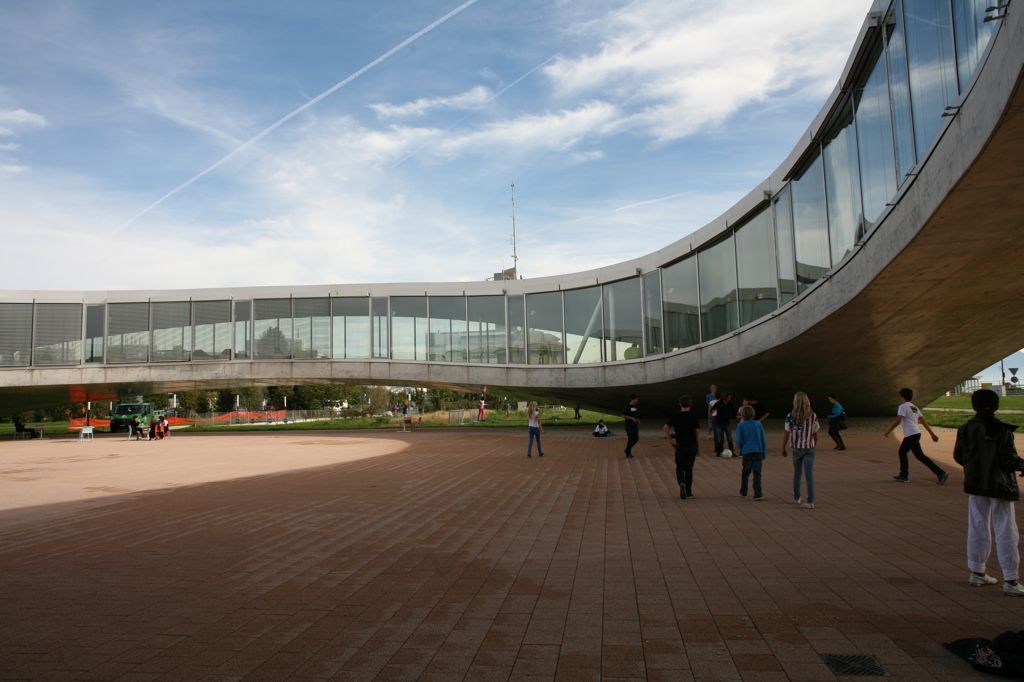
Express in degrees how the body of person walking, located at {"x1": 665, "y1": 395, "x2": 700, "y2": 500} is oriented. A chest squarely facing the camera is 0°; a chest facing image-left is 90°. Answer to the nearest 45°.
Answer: approximately 180°

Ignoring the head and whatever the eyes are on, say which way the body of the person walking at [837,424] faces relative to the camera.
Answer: to the viewer's left

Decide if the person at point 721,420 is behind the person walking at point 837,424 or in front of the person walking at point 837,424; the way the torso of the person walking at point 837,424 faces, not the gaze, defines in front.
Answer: in front

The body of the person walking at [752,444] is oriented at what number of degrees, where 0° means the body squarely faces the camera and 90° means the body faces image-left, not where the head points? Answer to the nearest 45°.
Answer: approximately 180°

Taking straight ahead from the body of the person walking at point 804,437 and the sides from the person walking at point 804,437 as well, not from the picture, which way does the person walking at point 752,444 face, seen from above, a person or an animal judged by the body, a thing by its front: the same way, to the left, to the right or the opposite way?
the same way

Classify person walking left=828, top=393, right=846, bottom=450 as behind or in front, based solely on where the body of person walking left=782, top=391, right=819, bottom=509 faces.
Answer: in front

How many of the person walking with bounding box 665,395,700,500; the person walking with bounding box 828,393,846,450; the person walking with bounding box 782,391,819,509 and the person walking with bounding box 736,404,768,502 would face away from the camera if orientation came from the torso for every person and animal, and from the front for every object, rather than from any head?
3

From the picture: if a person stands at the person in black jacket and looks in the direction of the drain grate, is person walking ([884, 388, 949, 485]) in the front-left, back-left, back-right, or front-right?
back-right

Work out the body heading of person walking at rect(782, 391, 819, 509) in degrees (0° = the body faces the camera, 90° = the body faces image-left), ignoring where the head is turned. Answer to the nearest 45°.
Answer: approximately 180°

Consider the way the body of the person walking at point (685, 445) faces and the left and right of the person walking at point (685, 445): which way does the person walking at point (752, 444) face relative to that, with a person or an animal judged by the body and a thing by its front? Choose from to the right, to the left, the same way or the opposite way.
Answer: the same way

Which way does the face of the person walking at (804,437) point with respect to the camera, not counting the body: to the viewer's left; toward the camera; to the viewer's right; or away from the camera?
away from the camera

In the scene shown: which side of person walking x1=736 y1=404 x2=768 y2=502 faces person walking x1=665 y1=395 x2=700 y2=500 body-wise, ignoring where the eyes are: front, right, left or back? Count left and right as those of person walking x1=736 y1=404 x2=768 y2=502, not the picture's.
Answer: left

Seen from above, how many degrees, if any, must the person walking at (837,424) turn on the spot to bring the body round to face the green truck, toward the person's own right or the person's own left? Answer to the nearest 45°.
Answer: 0° — they already face it

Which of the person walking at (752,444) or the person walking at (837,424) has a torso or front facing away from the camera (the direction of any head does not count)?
the person walking at (752,444)
